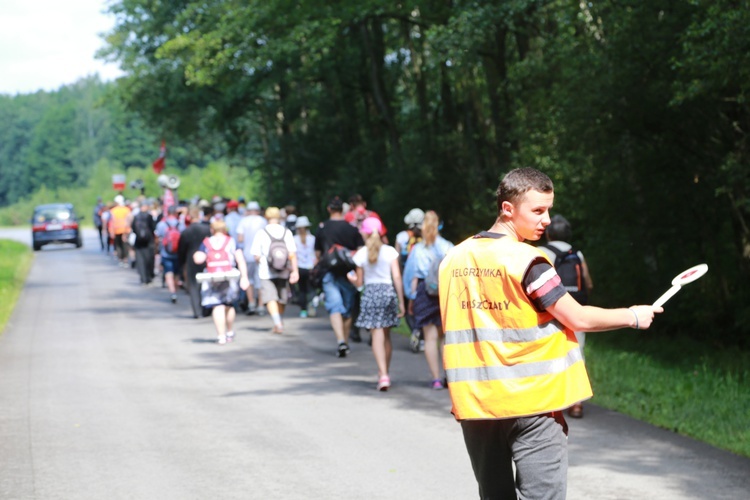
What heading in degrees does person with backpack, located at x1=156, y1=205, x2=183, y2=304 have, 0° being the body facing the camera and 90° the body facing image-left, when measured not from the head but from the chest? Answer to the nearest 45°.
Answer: approximately 180°

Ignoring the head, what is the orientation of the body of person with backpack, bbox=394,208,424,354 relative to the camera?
away from the camera

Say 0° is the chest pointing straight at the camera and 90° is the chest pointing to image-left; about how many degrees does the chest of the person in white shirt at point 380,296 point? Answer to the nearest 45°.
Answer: approximately 180°

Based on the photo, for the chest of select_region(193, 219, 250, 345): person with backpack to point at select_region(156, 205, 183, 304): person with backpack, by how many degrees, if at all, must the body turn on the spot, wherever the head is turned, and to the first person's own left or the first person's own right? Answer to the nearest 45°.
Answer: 0° — they already face them

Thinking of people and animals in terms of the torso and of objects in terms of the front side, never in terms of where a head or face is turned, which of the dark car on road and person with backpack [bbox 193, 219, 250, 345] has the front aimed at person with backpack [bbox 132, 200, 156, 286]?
person with backpack [bbox 193, 219, 250, 345]

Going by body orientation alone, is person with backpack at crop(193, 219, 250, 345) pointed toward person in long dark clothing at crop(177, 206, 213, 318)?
yes

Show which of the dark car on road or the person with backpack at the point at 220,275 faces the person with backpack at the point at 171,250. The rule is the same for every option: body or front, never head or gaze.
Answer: the person with backpack at the point at 220,275

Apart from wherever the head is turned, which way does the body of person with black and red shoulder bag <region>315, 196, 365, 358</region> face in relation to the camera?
away from the camera

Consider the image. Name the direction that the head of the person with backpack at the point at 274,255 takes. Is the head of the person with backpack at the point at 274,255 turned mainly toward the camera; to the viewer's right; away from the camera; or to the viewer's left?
away from the camera

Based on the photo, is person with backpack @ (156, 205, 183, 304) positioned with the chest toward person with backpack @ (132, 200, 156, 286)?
yes

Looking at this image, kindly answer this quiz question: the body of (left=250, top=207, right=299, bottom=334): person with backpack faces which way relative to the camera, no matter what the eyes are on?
away from the camera
